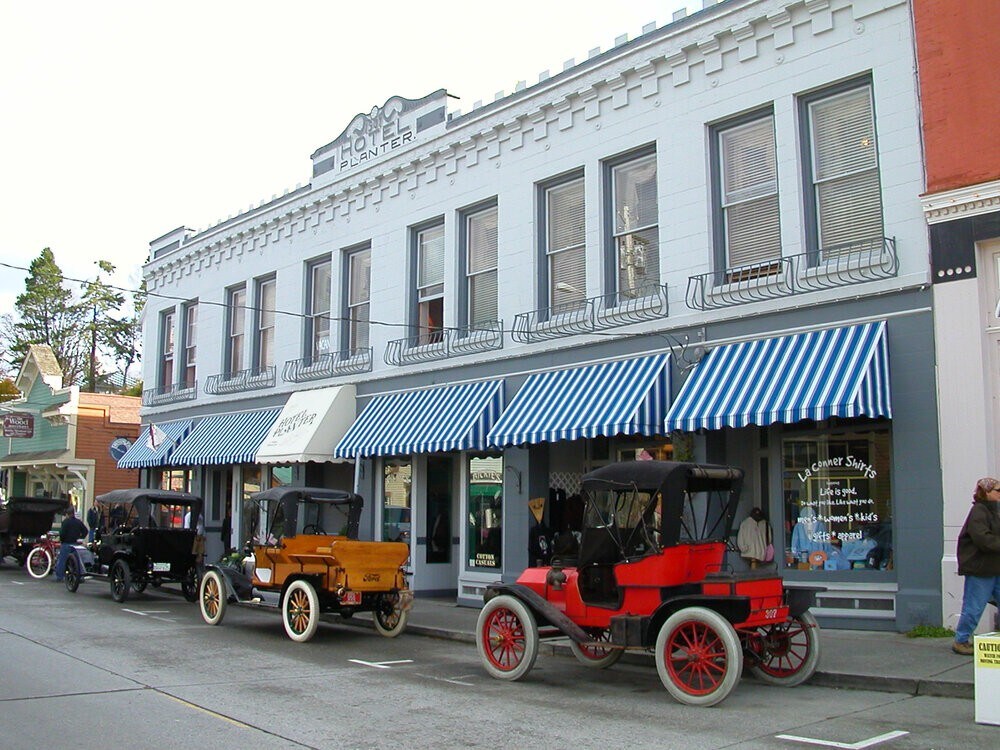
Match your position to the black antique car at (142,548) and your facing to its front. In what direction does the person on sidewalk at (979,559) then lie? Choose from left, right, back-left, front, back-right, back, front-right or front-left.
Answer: back

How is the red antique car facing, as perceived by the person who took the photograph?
facing away from the viewer and to the left of the viewer

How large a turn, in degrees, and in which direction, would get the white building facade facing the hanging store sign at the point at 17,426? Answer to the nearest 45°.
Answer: approximately 90° to its right

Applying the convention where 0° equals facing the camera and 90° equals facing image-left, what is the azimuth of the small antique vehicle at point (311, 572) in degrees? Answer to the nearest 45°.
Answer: approximately 135°

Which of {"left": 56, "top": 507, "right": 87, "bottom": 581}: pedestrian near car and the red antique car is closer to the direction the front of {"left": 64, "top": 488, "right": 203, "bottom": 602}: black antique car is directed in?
the pedestrian near car

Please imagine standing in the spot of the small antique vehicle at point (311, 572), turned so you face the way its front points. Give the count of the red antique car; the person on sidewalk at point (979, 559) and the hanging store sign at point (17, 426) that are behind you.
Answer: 2

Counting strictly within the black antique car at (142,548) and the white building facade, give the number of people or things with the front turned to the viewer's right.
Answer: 0

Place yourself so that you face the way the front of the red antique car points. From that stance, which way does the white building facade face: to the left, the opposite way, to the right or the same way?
to the left

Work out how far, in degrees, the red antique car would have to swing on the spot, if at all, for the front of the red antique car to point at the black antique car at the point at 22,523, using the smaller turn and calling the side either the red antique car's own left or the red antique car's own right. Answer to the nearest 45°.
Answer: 0° — it already faces it

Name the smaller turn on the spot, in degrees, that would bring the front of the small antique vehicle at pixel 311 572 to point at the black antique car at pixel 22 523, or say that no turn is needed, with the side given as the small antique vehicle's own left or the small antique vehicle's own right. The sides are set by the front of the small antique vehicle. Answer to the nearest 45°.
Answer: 0° — it already faces it

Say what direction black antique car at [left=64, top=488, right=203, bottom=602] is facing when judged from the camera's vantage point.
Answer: facing away from the viewer and to the left of the viewer
